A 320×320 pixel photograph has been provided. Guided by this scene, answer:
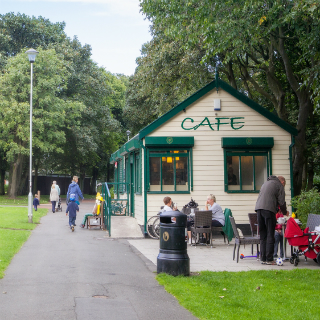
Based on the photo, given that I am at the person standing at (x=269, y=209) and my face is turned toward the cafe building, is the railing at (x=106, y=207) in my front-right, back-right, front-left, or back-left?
front-left

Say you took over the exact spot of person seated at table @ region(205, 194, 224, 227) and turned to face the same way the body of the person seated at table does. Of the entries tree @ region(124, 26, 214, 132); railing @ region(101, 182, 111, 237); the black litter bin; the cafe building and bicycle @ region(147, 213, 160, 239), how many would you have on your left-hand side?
1

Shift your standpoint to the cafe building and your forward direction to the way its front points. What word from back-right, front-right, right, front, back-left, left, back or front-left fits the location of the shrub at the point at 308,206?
front-left

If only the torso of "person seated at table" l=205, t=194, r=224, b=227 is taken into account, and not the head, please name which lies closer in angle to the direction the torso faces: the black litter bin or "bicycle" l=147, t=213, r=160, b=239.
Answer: the bicycle

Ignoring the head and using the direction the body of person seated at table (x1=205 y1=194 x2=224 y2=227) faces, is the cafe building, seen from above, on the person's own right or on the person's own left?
on the person's own right

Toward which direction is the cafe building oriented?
toward the camera

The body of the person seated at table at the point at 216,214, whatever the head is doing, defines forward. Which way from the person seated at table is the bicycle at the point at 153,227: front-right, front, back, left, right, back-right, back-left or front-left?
front-right

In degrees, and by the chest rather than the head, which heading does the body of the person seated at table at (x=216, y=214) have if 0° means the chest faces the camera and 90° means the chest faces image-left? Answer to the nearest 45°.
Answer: approximately 90°

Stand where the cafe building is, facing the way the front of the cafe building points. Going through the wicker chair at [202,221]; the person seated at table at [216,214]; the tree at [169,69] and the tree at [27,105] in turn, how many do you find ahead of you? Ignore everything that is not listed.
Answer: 2

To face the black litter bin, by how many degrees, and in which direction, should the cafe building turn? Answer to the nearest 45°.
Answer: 0° — it already faces it

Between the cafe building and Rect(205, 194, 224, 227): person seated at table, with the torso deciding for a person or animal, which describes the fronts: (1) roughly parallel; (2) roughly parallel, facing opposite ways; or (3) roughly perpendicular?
roughly perpendicular

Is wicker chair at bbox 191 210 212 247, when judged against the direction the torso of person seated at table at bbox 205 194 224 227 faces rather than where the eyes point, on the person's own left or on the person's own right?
on the person's own left

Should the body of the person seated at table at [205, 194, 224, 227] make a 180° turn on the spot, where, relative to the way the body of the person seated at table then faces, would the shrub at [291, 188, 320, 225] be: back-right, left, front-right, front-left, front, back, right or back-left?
front

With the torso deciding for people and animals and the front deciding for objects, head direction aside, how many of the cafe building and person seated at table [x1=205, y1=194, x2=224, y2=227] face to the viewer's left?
1

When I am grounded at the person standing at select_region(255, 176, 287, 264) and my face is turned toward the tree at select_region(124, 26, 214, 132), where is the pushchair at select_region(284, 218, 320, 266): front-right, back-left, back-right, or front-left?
back-right
